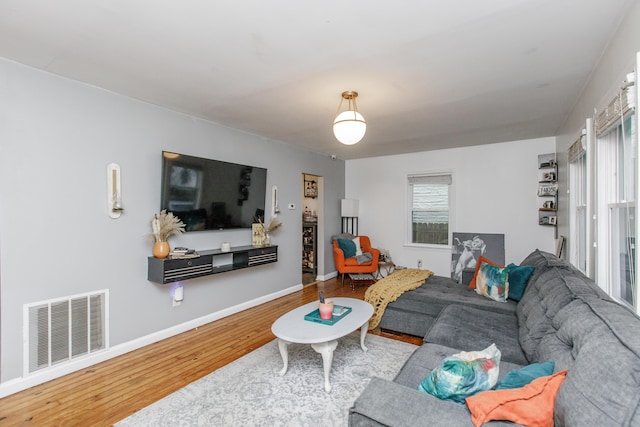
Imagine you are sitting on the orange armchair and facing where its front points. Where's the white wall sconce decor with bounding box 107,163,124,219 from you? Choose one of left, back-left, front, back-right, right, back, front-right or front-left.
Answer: right

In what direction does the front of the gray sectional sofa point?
to the viewer's left

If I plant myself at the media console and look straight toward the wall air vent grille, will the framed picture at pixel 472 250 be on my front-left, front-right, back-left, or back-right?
back-left

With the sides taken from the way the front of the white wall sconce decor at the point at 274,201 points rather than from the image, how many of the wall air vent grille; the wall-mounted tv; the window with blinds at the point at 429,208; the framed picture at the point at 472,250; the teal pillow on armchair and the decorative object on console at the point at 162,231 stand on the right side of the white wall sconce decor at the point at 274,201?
3

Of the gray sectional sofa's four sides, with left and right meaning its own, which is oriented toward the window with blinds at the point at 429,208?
right

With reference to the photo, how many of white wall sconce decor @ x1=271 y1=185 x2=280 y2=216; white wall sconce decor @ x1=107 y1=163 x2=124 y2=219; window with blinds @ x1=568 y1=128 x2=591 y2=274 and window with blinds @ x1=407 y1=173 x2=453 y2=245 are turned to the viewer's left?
1

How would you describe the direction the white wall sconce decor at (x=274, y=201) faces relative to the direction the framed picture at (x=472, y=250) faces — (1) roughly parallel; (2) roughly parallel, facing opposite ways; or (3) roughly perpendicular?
roughly perpendicular

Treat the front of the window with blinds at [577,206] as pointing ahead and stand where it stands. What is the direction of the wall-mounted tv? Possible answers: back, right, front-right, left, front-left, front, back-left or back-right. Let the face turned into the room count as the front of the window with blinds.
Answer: front-left

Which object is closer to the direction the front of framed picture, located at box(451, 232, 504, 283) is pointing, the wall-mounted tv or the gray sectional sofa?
the gray sectional sofa

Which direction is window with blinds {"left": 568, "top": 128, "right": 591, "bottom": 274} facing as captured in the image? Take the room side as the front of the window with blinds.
to the viewer's left

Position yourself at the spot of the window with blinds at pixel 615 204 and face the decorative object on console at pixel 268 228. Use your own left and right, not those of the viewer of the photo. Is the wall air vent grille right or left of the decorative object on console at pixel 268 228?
left

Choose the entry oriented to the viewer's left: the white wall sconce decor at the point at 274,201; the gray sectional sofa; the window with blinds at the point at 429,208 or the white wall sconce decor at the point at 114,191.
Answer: the gray sectional sofa

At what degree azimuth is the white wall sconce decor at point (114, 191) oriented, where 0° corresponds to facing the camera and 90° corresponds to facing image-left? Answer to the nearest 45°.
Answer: approximately 315°

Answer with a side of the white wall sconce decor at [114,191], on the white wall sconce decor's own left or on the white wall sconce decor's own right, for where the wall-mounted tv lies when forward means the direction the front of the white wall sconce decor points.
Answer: on the white wall sconce decor's own left

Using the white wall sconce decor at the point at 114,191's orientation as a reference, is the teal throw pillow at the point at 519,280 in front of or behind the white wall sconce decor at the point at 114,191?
in front
